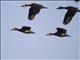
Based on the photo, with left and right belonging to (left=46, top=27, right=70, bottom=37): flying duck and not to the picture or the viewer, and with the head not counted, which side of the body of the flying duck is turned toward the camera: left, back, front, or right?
left

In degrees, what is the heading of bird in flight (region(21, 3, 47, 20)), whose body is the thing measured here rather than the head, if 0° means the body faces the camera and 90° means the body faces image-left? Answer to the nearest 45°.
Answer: approximately 90°

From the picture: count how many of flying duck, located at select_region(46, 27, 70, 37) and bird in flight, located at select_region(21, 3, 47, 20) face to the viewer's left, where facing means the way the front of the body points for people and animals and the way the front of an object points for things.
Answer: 2
